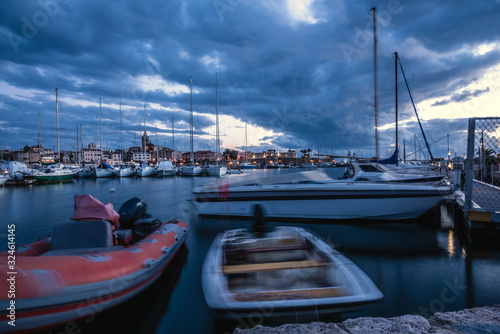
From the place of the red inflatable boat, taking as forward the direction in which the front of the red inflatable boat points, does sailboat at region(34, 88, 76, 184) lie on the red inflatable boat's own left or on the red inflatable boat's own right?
on the red inflatable boat's own right

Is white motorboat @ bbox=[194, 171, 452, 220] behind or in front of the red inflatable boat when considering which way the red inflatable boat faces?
behind

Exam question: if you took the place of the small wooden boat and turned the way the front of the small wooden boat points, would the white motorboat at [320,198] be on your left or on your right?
on your left

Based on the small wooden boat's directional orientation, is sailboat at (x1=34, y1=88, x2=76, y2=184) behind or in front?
behind

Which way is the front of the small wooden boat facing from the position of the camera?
facing the viewer and to the right of the viewer
